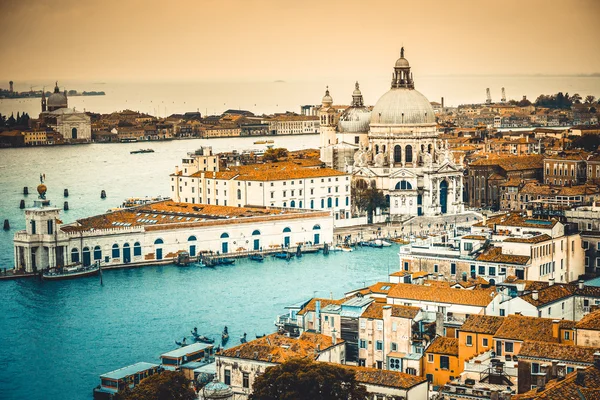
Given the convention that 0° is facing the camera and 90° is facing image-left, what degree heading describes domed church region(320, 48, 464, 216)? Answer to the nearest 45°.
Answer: approximately 315°

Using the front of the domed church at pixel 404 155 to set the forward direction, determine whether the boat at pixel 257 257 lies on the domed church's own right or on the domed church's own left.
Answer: on the domed church's own right

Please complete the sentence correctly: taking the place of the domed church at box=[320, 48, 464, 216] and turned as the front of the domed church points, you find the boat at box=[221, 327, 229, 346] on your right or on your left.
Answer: on your right

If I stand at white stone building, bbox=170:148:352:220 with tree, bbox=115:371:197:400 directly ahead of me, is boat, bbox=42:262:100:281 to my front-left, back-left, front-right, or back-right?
front-right

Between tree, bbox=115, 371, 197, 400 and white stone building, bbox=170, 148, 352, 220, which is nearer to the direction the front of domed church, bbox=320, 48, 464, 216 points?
the tree

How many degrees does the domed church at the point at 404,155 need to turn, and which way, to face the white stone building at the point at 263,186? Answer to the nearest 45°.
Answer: approximately 90° to its right

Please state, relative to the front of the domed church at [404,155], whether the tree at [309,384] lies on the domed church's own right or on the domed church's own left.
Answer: on the domed church's own right

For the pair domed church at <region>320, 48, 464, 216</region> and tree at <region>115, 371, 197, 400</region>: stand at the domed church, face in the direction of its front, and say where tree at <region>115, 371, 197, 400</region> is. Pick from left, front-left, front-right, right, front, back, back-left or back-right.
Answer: front-right

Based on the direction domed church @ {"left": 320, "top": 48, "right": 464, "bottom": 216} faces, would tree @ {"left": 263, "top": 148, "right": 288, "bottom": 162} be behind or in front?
behind
